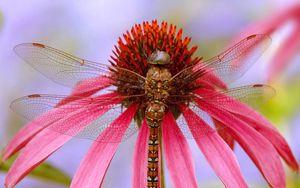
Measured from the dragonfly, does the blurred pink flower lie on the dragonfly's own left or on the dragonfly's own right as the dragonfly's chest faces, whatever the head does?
on the dragonfly's own right

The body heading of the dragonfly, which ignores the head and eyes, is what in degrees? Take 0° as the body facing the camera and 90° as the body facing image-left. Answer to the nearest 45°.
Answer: approximately 180°
